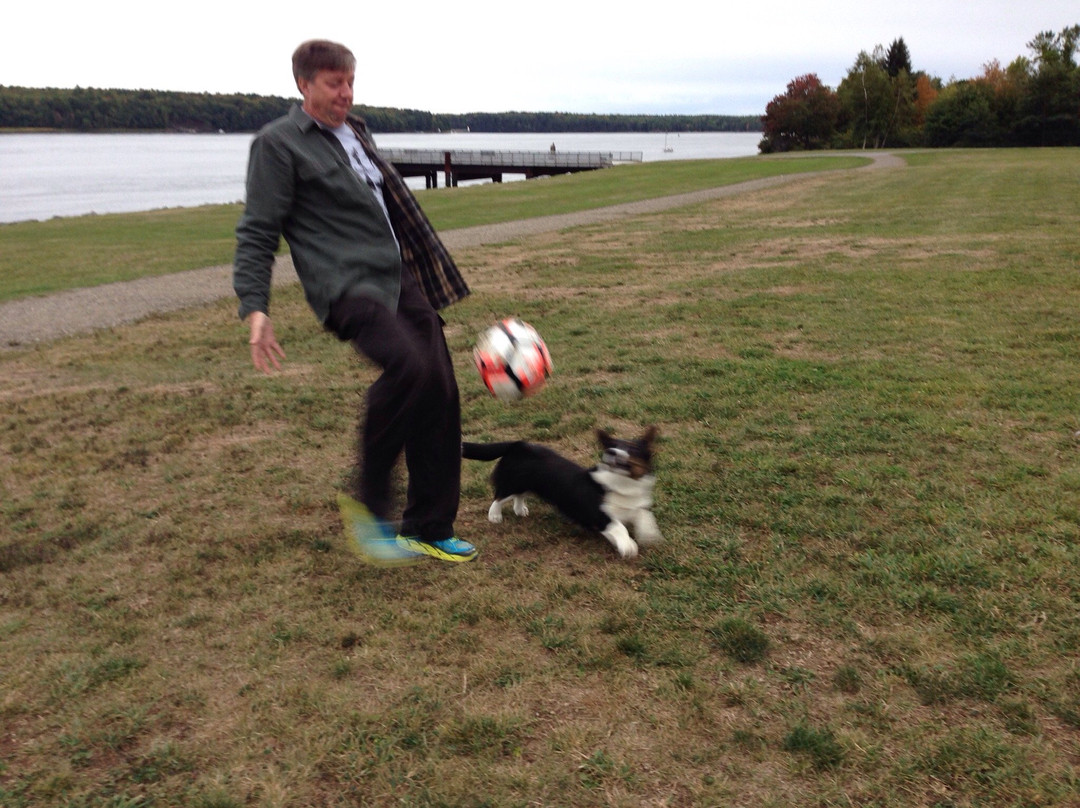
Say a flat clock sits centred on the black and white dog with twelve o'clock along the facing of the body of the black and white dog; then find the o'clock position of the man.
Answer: The man is roughly at 4 o'clock from the black and white dog.

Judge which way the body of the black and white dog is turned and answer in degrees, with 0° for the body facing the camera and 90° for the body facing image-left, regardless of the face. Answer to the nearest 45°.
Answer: approximately 315°

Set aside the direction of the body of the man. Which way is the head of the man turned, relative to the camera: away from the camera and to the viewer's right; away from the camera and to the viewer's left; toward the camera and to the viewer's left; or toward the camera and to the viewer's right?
toward the camera and to the viewer's right
